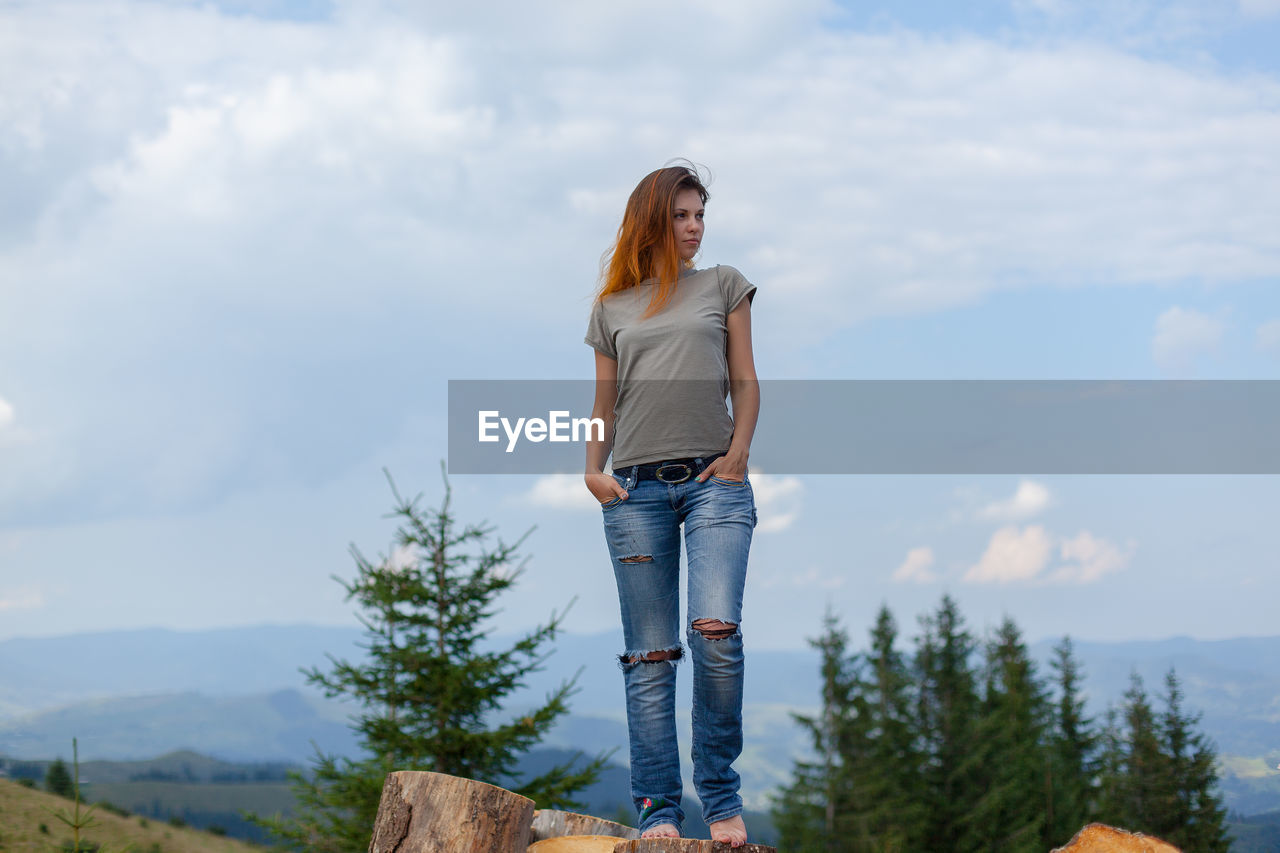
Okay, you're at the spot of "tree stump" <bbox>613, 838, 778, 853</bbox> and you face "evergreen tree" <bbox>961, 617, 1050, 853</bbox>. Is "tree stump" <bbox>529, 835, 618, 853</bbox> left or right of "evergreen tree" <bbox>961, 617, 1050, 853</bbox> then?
left

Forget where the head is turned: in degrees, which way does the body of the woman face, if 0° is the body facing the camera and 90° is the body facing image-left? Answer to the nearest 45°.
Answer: approximately 0°

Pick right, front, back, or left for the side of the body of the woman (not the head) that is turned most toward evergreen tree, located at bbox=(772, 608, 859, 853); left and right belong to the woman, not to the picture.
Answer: back

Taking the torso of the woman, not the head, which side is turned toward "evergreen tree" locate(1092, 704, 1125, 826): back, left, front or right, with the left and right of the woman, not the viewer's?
back

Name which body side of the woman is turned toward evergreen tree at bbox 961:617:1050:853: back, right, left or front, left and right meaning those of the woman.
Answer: back

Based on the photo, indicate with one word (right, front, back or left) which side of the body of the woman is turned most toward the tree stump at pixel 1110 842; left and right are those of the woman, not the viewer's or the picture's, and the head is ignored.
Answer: left

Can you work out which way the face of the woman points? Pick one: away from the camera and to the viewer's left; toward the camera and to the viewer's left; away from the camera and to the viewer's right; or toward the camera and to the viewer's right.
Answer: toward the camera and to the viewer's right

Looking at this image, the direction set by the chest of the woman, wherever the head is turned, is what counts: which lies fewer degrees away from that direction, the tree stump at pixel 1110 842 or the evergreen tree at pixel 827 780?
the tree stump
